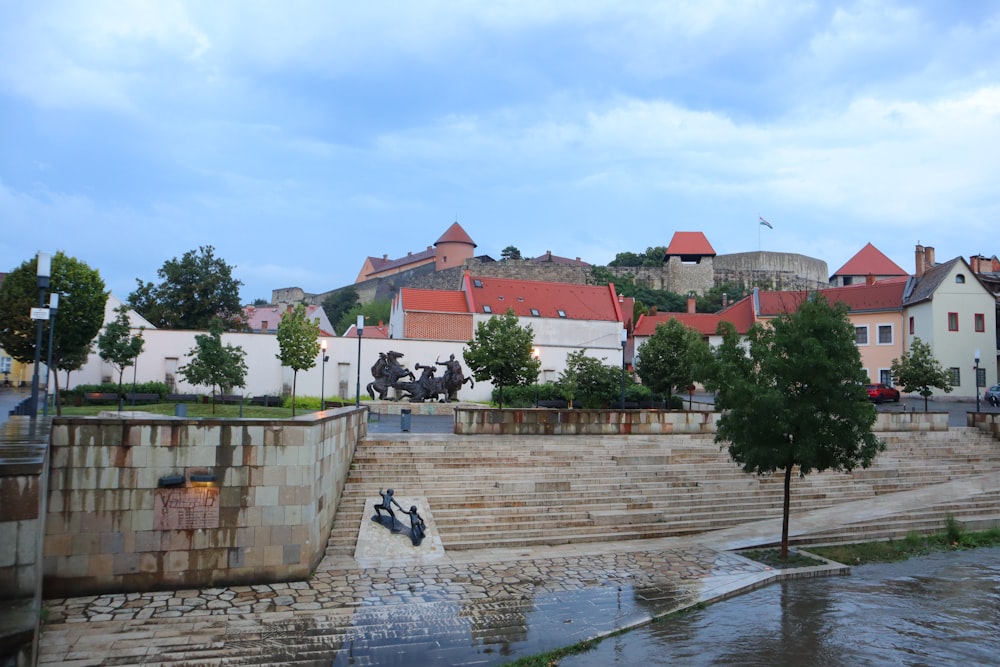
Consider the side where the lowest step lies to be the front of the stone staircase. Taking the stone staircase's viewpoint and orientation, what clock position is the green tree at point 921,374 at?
The green tree is roughly at 7 o'clock from the stone staircase.

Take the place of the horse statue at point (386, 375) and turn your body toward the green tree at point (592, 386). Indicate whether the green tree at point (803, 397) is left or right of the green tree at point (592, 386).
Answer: right

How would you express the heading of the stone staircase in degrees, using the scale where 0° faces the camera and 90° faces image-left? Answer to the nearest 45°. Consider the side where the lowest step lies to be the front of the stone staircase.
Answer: approximately 0°

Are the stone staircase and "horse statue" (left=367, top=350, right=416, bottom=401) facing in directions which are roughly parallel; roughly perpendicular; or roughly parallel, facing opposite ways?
roughly perpendicular

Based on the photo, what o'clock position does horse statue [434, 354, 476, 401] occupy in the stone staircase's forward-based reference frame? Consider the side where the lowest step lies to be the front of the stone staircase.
The horse statue is roughly at 5 o'clock from the stone staircase.

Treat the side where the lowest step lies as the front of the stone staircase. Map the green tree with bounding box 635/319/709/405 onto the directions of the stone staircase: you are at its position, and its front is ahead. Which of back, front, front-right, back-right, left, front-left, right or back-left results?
back

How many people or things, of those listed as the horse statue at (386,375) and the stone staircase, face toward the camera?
1
